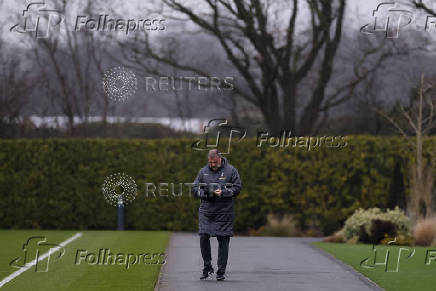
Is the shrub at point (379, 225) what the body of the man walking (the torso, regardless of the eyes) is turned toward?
no

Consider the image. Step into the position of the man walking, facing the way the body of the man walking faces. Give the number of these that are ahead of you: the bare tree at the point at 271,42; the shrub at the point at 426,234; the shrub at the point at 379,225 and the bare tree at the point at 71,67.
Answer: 0

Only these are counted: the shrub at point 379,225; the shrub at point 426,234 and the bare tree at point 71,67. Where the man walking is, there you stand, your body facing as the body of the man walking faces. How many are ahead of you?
0

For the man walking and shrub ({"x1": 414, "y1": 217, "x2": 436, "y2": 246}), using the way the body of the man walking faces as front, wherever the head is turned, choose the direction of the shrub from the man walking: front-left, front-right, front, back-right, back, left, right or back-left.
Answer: back-left

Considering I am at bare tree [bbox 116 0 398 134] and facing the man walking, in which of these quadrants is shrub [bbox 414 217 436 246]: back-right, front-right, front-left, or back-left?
front-left

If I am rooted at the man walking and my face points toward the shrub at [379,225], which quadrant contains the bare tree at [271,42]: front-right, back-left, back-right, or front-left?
front-left

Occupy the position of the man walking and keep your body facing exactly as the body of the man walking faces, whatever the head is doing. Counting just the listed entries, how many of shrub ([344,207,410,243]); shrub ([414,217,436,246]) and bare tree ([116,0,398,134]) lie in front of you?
0

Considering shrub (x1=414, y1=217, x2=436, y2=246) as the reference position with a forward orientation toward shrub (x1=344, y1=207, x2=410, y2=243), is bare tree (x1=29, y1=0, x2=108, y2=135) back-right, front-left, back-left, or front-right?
front-right

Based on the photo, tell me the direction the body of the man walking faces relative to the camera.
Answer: toward the camera

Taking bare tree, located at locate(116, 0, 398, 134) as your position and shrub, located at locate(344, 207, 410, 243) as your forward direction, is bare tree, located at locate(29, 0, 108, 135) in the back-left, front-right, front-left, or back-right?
back-right

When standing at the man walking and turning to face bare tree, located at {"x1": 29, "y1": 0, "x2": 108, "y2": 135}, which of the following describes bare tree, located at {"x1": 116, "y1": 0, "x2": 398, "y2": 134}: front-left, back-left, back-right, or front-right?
front-right

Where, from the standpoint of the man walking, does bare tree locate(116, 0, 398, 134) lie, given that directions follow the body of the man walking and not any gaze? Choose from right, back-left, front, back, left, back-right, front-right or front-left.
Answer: back

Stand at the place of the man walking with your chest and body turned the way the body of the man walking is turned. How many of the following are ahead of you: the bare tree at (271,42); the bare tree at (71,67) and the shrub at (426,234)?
0

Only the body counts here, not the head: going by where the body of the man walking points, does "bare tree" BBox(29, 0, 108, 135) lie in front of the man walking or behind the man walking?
behind
